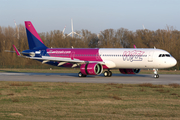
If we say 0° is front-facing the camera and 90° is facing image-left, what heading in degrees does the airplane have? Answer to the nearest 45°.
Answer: approximately 315°
